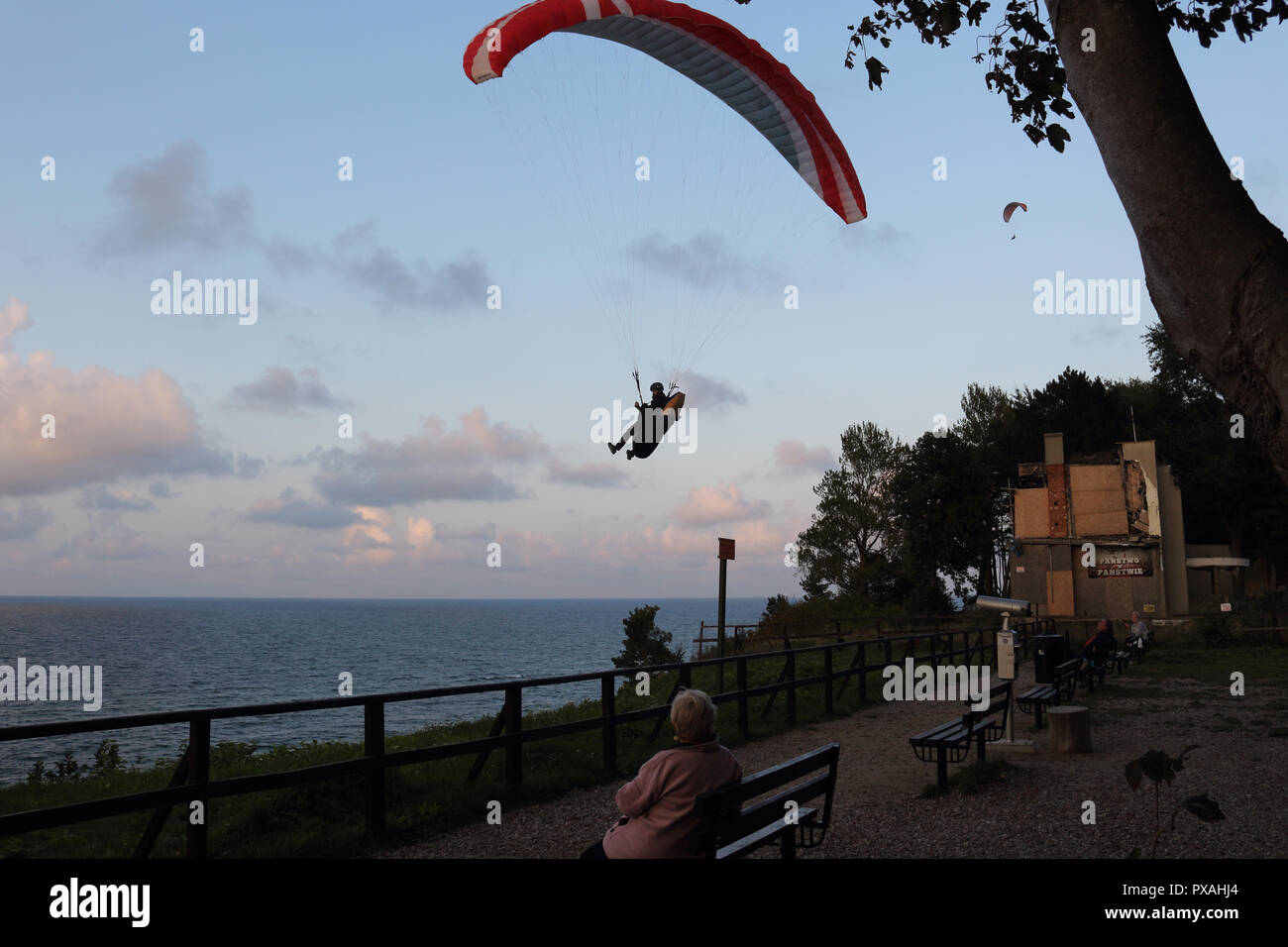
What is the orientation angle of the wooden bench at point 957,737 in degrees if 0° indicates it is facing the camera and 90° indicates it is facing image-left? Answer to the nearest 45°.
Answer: approximately 90°

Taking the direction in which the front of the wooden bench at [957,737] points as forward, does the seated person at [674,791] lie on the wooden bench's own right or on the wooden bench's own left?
on the wooden bench's own left

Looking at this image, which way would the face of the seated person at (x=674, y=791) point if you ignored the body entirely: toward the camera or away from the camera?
away from the camera

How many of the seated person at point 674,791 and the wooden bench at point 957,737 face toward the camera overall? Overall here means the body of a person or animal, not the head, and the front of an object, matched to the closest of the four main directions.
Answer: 0

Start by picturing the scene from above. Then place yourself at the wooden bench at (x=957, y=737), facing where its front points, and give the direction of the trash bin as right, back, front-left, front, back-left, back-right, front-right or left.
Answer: right

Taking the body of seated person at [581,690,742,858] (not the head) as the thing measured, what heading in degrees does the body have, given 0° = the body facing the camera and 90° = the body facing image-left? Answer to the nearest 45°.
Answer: approximately 135°

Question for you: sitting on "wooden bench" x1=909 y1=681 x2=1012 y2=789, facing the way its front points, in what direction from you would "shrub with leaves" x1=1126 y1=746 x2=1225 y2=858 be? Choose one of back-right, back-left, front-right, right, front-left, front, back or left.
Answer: left

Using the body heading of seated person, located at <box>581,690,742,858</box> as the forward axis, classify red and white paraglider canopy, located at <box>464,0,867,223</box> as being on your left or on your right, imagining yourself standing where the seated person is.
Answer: on your right
